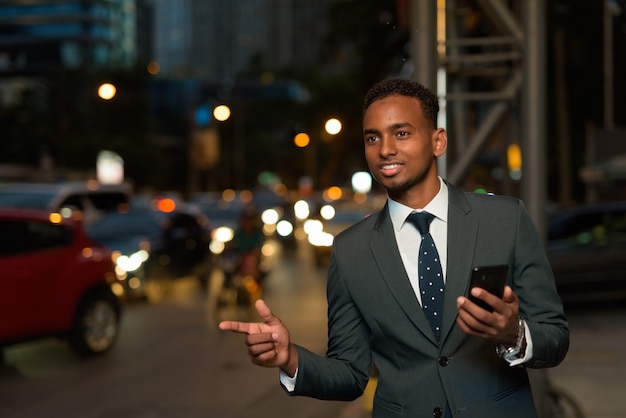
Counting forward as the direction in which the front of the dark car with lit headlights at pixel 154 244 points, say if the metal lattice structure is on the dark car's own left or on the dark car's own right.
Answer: on the dark car's own left

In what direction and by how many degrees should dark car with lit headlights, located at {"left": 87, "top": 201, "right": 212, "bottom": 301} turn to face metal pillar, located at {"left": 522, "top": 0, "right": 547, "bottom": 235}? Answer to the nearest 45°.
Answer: approximately 45° to its left

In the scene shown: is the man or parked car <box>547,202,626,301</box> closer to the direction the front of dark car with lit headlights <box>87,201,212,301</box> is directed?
the man

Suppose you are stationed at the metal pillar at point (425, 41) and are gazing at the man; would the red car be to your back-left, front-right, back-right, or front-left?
back-right

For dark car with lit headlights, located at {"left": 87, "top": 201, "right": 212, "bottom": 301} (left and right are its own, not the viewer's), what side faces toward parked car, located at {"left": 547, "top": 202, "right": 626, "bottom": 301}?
left

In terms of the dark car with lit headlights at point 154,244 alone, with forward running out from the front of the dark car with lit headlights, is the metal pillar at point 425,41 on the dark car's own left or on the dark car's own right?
on the dark car's own left

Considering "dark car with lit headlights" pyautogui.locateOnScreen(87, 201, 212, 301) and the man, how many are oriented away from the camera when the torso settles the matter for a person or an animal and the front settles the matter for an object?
0

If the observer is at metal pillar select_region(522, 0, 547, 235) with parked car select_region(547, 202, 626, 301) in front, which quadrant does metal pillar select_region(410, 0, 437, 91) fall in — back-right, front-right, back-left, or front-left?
back-left

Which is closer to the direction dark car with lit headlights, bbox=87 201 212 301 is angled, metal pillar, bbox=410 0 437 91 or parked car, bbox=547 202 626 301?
the metal pillar

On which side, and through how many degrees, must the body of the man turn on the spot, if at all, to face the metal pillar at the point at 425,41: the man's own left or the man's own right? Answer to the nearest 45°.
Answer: approximately 180°

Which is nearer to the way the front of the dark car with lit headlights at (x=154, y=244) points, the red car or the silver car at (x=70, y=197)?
the red car
